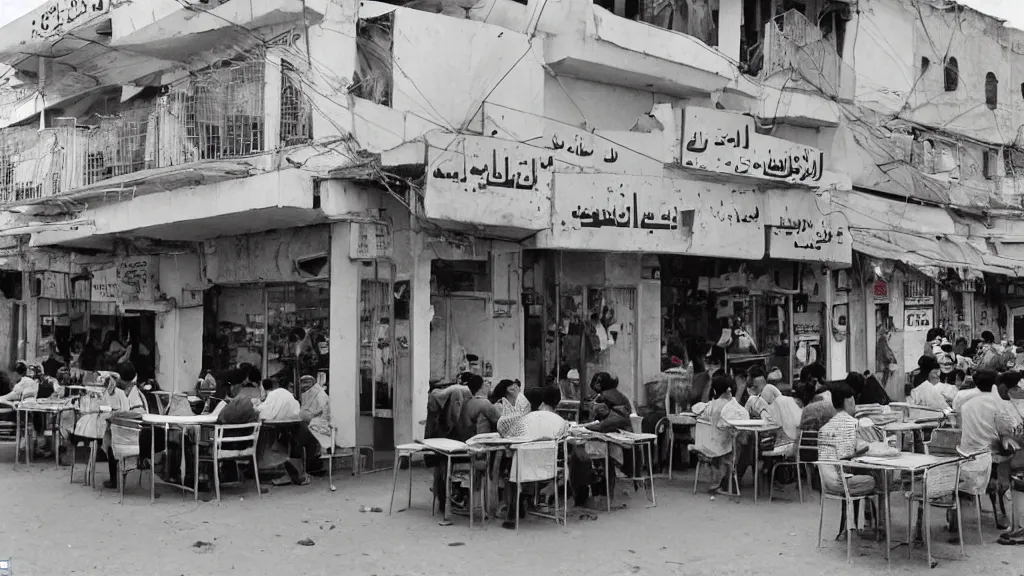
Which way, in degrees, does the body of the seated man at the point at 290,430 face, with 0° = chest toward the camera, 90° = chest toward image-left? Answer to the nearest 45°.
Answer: approximately 90°

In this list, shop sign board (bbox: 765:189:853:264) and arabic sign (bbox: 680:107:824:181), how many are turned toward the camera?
2

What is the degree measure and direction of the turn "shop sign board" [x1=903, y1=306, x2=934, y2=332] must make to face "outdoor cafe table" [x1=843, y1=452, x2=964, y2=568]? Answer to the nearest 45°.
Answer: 0° — it already faces it

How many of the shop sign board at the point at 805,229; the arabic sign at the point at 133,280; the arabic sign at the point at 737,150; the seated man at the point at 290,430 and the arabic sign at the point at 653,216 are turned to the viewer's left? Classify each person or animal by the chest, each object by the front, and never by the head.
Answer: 1

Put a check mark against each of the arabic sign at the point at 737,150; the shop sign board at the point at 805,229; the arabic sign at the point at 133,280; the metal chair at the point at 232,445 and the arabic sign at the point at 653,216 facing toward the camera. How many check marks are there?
4

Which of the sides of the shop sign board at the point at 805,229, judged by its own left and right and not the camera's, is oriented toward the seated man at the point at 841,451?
front

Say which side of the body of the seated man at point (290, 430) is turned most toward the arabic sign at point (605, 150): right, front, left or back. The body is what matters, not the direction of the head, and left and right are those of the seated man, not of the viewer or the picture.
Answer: back

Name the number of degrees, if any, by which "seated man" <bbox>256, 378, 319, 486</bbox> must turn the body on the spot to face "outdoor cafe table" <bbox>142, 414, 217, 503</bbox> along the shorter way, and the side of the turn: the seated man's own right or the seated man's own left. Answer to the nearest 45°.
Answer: approximately 45° to the seated man's own left

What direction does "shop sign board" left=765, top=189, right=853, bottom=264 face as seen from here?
toward the camera

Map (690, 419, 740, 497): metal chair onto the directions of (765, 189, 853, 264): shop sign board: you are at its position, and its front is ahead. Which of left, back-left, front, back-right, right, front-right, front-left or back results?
front

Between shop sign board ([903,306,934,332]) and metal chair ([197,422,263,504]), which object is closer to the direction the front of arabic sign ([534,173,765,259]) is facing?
the metal chair

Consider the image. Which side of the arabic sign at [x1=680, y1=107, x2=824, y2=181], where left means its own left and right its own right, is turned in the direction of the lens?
front

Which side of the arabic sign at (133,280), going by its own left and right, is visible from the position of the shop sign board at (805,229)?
left
